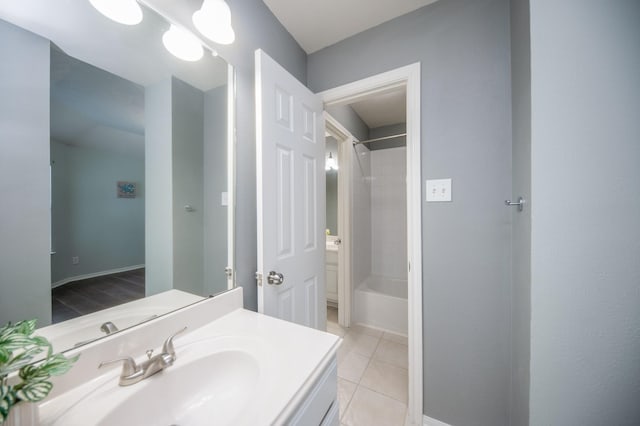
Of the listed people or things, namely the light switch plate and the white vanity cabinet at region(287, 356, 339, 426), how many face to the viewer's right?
1

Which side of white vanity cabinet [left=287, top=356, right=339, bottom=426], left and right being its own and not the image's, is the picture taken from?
right

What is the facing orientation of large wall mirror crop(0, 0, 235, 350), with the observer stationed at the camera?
facing the viewer and to the right of the viewer

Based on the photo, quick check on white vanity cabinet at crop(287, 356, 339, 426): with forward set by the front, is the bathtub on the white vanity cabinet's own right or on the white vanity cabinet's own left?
on the white vanity cabinet's own left

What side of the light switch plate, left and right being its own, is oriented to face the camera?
front

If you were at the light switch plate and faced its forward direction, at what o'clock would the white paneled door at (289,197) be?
The white paneled door is roughly at 2 o'clock from the light switch plate.
